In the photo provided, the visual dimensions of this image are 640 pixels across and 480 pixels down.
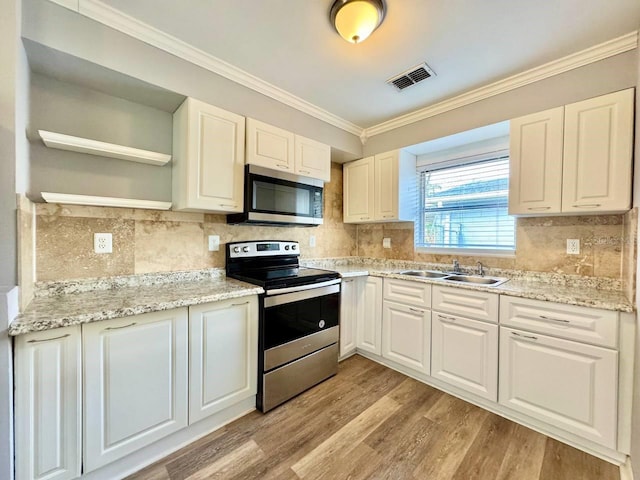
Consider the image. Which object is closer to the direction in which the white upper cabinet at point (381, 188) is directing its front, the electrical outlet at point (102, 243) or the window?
the electrical outlet

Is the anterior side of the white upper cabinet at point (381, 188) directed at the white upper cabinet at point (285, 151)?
yes

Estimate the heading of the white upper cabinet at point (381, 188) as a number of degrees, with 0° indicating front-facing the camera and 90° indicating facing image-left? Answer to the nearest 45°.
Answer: approximately 45°

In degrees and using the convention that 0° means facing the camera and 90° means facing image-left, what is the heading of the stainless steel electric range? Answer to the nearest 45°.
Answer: approximately 315°

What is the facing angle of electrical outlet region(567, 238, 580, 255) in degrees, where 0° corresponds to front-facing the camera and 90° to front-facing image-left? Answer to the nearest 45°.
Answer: approximately 0°

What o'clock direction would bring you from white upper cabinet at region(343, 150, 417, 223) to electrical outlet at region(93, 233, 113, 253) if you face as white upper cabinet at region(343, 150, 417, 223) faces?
The electrical outlet is roughly at 12 o'clock from the white upper cabinet.

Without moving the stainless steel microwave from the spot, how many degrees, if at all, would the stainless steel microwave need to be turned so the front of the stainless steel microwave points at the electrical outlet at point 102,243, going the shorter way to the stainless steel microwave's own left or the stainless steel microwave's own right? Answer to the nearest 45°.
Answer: approximately 135° to the stainless steel microwave's own right

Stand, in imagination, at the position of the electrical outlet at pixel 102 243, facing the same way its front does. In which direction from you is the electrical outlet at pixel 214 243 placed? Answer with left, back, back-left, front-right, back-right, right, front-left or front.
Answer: left

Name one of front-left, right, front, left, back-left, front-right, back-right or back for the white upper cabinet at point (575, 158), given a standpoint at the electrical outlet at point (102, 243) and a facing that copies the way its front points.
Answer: front-left
